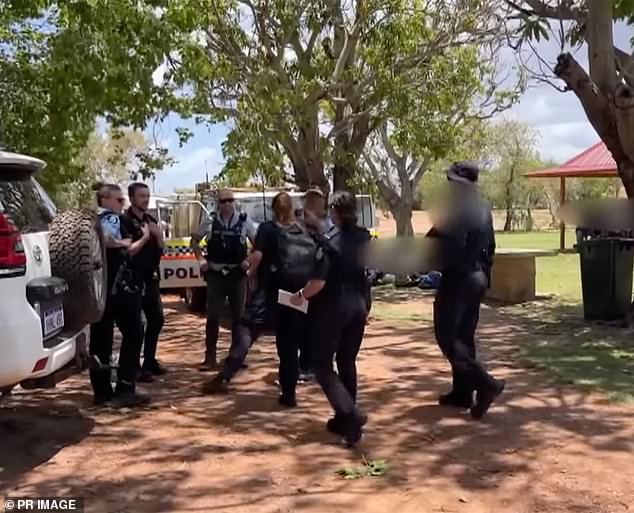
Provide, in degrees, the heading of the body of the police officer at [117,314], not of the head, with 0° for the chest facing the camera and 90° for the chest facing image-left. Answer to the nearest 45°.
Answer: approximately 270°

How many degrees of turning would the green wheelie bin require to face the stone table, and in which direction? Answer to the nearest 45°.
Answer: approximately 90° to its right

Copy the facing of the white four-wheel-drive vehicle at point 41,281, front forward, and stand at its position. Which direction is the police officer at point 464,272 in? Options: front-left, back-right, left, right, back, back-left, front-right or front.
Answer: back-right

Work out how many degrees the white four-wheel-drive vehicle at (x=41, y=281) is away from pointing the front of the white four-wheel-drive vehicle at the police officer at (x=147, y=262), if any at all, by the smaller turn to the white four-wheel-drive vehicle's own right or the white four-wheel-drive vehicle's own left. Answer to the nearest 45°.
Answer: approximately 90° to the white four-wheel-drive vehicle's own right

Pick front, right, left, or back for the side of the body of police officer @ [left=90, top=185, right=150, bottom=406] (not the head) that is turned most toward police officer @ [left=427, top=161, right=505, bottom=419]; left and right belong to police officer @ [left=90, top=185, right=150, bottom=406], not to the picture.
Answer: front

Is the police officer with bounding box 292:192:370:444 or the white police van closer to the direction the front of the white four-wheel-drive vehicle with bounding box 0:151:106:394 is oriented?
the white police van

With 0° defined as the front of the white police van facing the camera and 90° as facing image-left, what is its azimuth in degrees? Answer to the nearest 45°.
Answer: approximately 270°

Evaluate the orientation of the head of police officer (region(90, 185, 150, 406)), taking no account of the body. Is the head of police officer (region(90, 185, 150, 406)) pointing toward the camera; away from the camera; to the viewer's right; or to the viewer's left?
to the viewer's right

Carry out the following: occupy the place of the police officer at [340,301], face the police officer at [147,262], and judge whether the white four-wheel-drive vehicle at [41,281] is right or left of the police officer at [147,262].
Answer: left

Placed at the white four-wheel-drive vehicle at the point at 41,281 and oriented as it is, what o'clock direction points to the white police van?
The white police van is roughly at 2 o'clock from the white four-wheel-drive vehicle.

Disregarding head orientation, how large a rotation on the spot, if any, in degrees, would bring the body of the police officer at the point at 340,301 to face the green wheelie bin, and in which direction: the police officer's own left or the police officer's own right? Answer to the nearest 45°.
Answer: approximately 90° to the police officer's own right

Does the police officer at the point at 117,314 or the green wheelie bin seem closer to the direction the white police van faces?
the green wheelie bin
